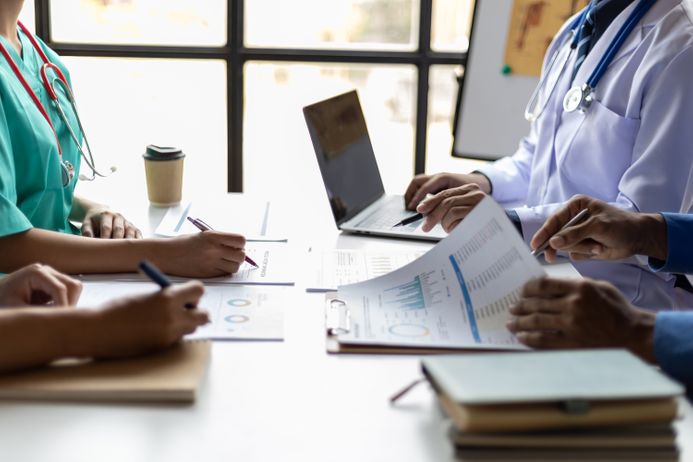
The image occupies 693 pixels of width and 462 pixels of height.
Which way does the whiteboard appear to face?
toward the camera

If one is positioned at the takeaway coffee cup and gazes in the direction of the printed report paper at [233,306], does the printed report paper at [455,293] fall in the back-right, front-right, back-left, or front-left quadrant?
front-left

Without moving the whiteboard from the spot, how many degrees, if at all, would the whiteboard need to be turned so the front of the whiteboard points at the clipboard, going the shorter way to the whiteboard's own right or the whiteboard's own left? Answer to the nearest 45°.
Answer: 0° — it already faces it

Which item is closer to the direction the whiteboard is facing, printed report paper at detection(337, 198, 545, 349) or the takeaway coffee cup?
the printed report paper

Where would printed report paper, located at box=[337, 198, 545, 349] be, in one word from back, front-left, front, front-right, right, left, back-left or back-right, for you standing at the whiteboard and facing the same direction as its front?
front

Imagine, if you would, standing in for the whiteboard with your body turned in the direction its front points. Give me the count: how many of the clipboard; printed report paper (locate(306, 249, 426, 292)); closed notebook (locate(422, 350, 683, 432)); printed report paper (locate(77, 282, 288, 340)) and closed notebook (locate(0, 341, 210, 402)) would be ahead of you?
5

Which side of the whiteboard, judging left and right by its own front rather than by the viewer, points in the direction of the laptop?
front

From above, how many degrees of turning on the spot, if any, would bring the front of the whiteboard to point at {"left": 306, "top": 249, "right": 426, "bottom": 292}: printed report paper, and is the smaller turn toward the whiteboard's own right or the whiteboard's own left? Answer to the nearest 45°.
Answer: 0° — it already faces it

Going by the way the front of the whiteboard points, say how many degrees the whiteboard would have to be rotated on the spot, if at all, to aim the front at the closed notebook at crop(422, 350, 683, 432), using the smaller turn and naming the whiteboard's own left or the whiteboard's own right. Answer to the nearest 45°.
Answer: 0° — it already faces it

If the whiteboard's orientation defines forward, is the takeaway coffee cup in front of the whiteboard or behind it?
in front
